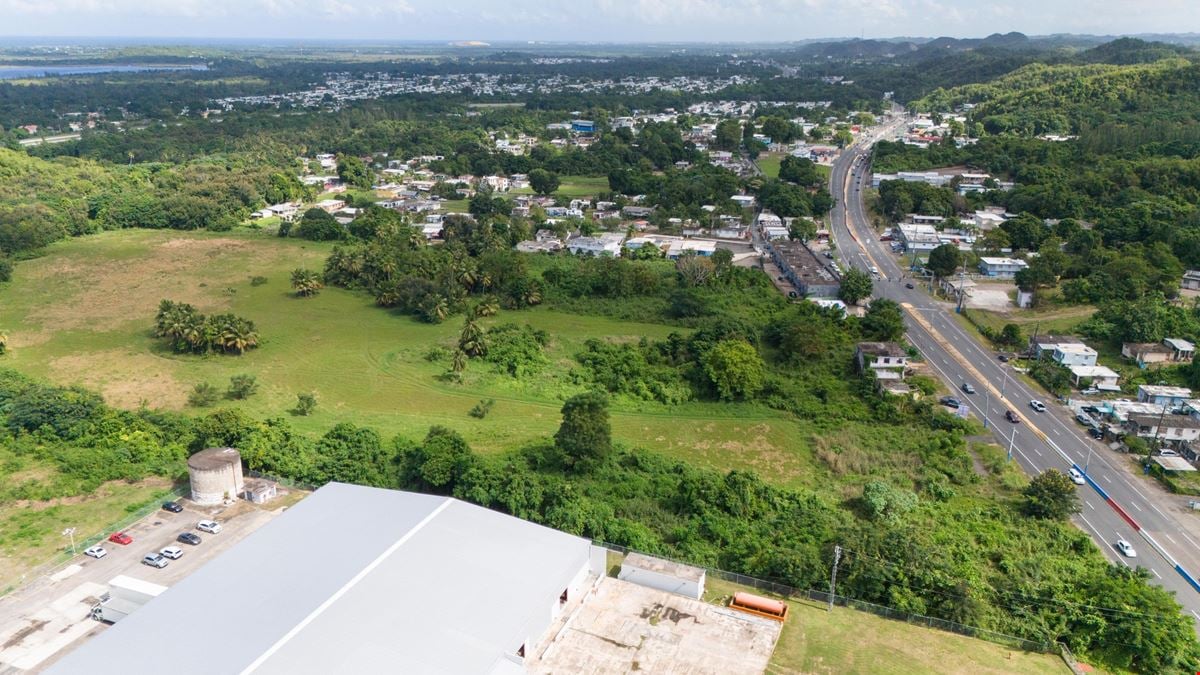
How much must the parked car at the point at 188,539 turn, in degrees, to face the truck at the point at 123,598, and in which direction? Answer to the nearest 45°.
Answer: approximately 90° to its right

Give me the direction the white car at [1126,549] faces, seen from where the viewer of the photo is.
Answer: facing the viewer and to the right of the viewer

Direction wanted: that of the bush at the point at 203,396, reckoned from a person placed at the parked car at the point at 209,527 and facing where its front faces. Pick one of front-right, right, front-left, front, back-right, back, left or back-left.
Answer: back-left

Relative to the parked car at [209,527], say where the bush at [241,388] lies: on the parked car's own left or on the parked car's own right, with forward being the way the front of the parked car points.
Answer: on the parked car's own left

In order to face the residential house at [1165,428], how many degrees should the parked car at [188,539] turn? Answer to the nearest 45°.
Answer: approximately 45° to its left

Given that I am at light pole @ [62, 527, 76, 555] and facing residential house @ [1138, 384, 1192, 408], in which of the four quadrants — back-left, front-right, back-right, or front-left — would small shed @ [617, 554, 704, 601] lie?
front-right

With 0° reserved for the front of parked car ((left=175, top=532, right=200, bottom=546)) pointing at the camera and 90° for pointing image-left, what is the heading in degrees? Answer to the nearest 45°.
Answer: approximately 315°

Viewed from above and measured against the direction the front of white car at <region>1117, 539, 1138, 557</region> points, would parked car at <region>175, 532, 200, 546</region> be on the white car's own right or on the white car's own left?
on the white car's own right

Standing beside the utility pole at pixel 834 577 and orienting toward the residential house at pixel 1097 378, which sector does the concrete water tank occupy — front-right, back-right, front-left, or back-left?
back-left

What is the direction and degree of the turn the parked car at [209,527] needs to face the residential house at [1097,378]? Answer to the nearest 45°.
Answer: approximately 45° to its left

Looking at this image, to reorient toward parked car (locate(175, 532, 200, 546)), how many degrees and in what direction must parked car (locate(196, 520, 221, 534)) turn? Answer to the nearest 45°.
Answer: approximately 90° to its right

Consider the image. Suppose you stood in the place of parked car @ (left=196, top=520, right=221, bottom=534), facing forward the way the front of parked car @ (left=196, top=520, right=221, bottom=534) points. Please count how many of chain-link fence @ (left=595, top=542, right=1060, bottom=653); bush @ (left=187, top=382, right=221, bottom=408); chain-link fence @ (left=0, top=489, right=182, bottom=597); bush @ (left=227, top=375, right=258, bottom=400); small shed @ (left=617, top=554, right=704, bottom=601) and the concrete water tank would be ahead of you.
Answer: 2

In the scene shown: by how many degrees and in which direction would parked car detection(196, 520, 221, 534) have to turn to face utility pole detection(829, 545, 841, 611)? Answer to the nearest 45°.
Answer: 0° — it already faces it
